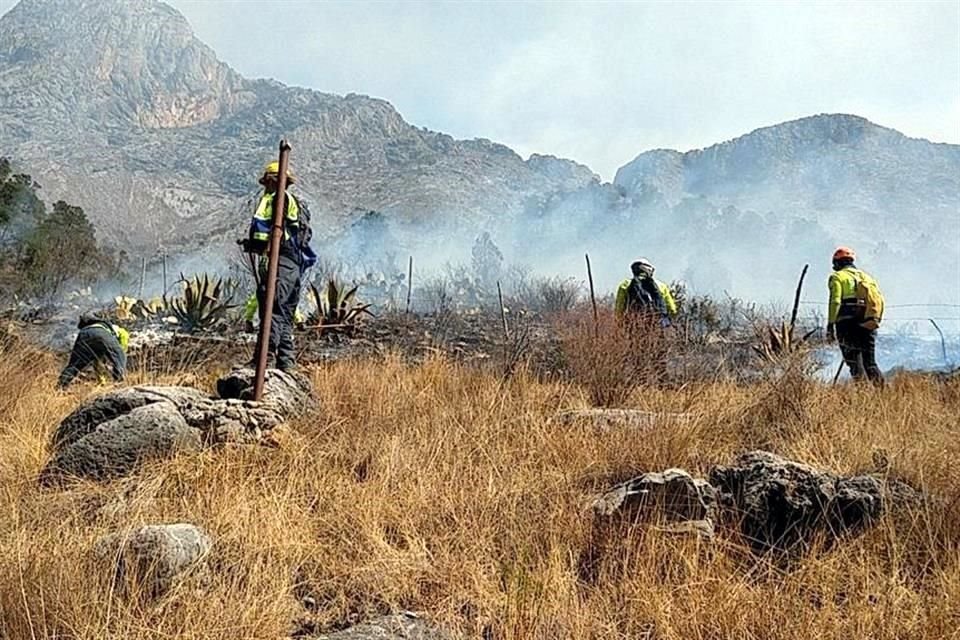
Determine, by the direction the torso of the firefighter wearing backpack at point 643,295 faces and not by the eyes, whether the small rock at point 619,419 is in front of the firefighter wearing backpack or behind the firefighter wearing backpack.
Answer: behind

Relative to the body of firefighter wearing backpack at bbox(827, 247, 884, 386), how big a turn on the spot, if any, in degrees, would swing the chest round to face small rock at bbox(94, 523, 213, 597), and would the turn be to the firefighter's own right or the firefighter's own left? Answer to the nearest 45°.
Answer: approximately 135° to the firefighter's own left

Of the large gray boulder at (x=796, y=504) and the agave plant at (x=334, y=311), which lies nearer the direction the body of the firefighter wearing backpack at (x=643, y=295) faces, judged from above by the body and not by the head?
the agave plant

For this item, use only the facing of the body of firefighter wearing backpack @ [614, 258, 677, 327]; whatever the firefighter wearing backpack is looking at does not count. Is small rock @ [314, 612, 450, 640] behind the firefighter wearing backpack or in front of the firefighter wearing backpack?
behind

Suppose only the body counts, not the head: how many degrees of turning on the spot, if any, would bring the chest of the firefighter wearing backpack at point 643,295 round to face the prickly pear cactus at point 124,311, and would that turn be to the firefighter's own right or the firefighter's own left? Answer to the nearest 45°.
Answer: approximately 45° to the firefighter's own left

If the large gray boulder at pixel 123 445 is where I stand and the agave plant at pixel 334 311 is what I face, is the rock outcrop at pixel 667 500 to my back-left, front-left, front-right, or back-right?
back-right

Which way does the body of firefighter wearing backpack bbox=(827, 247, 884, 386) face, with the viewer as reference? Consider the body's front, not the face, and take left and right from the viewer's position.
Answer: facing away from the viewer and to the left of the viewer

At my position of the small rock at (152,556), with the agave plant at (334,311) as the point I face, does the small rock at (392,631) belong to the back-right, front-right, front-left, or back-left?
back-right

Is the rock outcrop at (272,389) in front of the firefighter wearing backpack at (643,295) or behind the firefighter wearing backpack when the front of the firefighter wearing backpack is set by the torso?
behind

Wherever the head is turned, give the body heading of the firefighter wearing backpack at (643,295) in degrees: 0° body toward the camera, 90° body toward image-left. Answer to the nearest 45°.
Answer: approximately 180°
